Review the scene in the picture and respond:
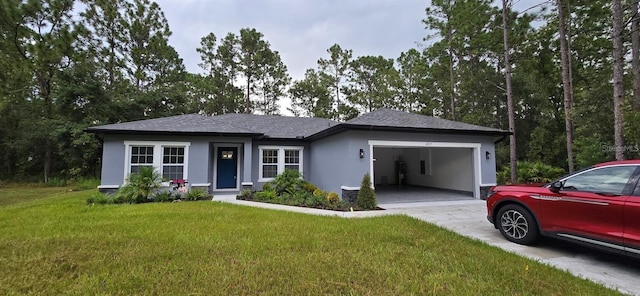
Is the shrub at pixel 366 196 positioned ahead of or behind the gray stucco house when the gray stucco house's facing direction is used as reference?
ahead

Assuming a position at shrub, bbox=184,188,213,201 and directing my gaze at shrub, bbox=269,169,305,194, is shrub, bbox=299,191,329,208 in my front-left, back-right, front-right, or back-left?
front-right

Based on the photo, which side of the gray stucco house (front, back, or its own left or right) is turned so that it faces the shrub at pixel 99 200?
right

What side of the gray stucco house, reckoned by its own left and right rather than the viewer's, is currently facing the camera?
front

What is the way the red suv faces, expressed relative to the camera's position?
facing away from the viewer and to the left of the viewer

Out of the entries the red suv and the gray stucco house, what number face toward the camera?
1

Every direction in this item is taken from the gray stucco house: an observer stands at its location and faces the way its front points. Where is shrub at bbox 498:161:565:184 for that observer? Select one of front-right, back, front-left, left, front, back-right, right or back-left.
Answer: left
